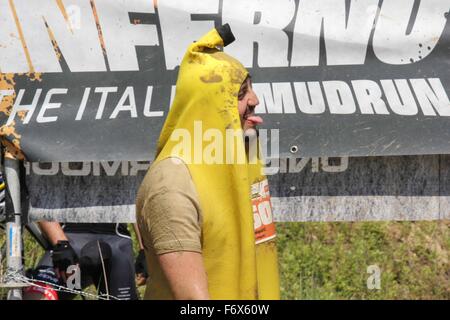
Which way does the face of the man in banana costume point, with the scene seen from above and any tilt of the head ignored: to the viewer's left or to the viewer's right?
to the viewer's right

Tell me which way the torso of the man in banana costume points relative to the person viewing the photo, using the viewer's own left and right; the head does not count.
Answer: facing to the right of the viewer
